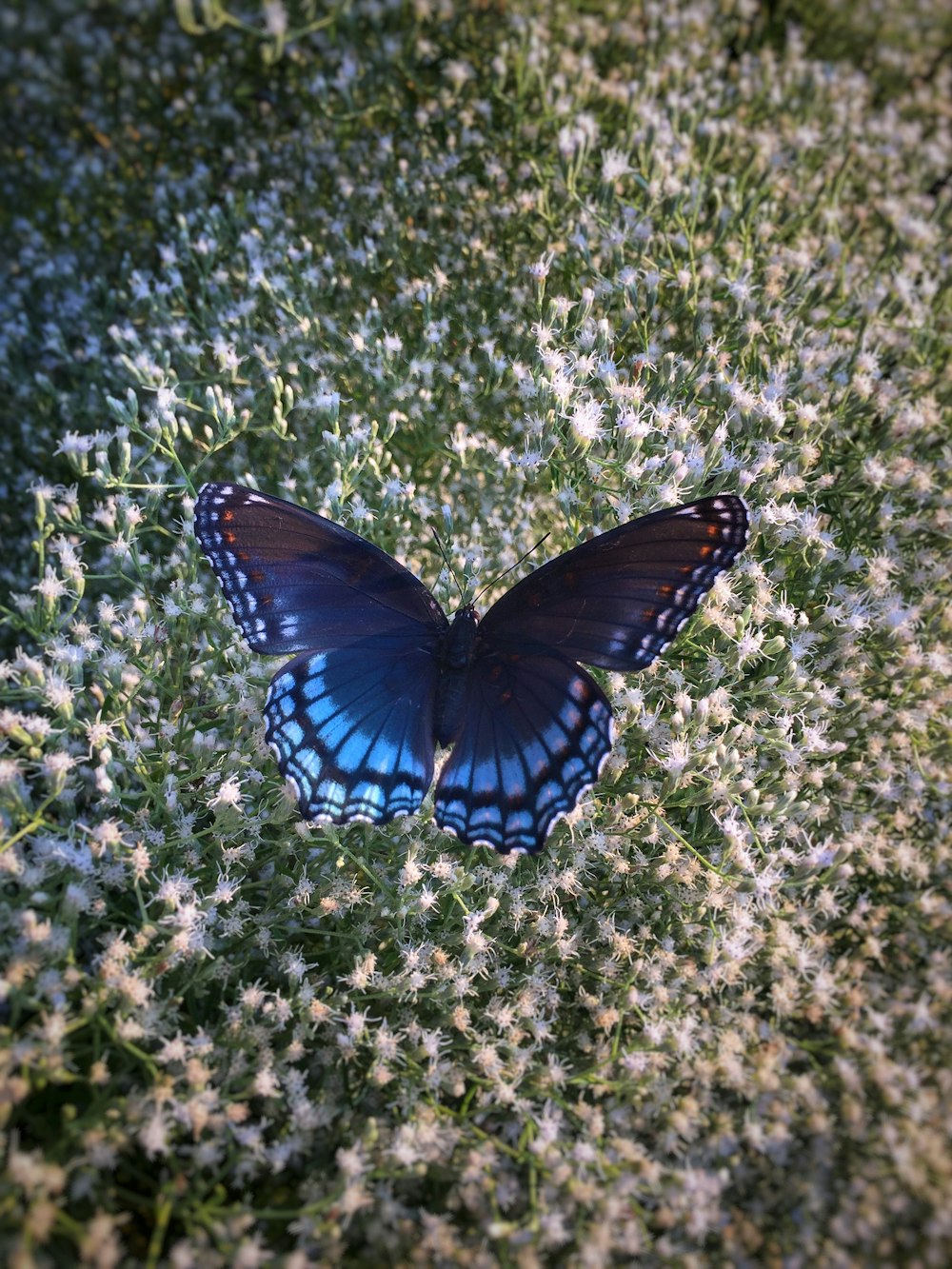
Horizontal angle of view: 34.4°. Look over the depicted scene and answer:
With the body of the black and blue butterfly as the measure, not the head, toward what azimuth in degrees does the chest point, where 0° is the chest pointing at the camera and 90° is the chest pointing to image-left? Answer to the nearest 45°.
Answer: approximately 180°
